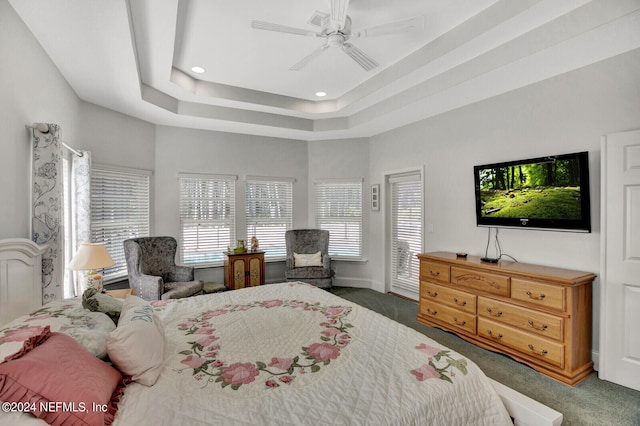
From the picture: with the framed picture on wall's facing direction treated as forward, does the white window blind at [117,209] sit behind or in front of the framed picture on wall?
in front

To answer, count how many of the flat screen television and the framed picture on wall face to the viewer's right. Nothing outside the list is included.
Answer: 0

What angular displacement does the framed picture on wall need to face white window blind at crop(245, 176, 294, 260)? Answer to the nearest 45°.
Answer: approximately 45° to its right

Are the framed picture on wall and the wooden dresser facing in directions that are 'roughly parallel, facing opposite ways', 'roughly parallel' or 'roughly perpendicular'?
roughly parallel

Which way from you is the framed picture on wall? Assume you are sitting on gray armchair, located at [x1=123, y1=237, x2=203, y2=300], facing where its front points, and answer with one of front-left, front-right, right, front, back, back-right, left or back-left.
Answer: front-left

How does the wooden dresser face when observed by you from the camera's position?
facing the viewer and to the left of the viewer

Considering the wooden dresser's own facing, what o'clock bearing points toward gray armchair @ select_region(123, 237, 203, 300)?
The gray armchair is roughly at 1 o'clock from the wooden dresser.

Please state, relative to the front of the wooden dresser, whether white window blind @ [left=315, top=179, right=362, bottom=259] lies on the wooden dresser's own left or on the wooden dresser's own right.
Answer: on the wooden dresser's own right

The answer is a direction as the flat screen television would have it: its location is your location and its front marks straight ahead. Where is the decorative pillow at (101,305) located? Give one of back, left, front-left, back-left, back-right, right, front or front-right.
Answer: front

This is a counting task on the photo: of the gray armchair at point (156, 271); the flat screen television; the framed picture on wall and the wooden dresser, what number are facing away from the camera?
0

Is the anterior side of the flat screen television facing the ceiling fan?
yes

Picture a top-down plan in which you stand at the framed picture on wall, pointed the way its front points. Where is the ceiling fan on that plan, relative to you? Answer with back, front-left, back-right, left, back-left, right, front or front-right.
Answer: front-left

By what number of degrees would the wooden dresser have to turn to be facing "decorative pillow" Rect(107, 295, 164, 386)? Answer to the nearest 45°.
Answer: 0° — it already faces it

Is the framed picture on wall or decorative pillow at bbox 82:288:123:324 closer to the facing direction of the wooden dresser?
the decorative pillow
